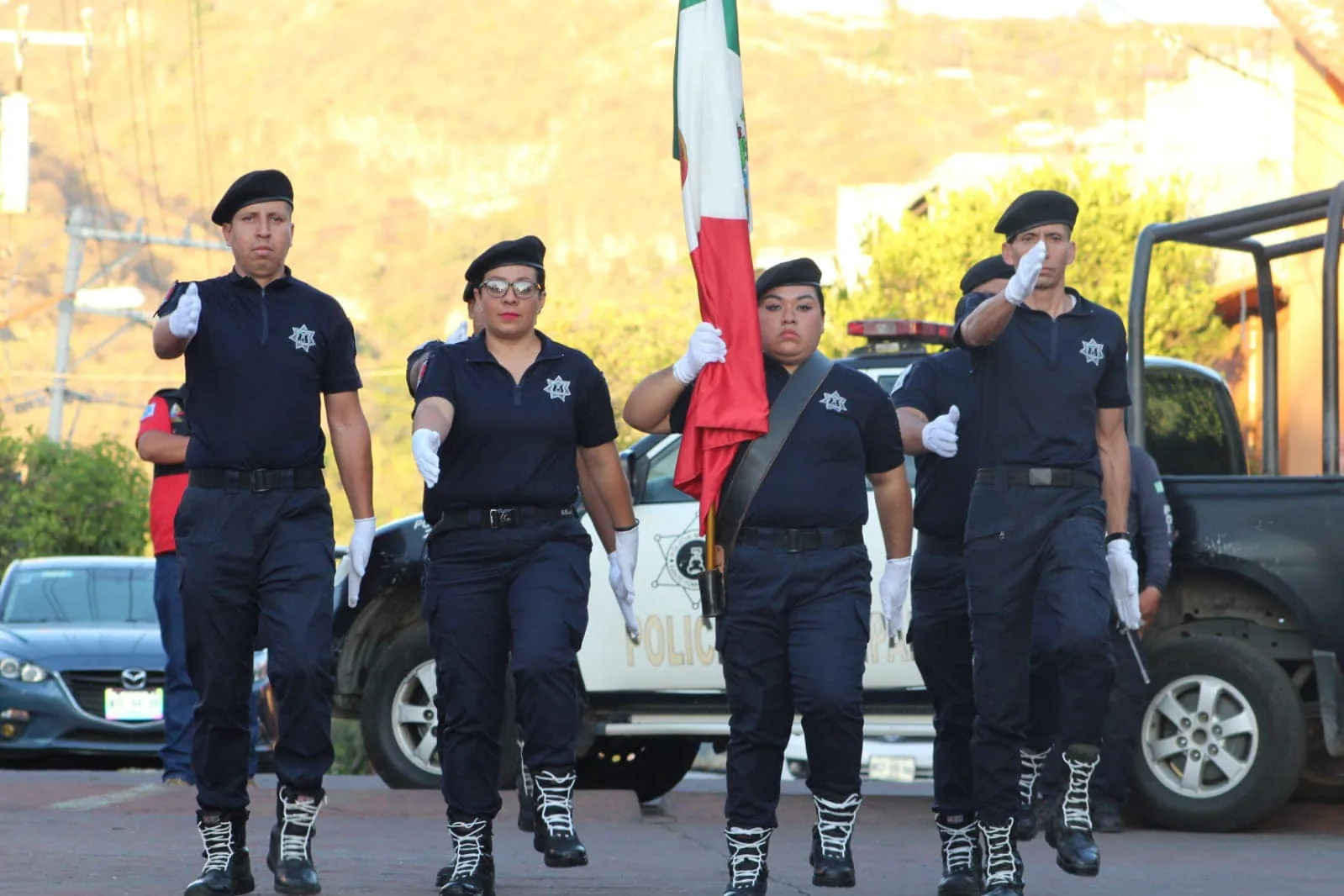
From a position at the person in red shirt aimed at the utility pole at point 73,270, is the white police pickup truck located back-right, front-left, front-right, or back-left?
back-right

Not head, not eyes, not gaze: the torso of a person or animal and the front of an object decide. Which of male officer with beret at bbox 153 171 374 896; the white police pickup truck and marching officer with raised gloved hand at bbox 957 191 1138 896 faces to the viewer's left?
the white police pickup truck

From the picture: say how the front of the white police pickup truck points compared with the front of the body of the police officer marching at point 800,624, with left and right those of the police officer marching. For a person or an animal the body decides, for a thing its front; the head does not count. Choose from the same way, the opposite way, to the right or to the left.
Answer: to the right

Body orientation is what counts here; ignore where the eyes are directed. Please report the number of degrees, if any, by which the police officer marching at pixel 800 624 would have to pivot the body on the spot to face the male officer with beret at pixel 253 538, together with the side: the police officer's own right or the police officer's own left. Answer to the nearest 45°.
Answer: approximately 90° to the police officer's own right

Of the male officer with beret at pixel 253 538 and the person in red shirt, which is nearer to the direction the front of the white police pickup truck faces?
the person in red shirt

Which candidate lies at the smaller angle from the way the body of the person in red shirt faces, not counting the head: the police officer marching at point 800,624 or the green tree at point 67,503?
the police officer marching

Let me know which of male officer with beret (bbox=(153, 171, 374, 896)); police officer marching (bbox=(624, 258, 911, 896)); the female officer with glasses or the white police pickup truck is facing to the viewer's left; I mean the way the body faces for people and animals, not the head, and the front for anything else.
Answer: the white police pickup truck

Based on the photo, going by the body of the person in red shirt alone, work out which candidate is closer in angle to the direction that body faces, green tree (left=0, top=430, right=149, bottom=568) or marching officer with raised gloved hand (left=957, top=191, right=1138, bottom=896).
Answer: the marching officer with raised gloved hand
